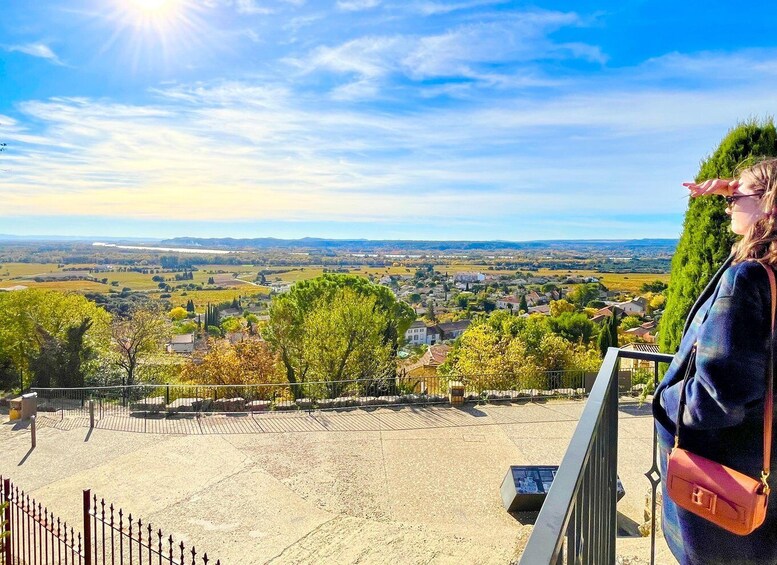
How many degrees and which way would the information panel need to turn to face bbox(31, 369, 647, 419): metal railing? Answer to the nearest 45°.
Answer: approximately 135° to its right

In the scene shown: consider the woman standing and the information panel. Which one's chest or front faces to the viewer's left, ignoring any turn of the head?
the woman standing

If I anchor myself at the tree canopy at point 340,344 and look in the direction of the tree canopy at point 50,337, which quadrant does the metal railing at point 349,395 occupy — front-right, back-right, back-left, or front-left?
back-left

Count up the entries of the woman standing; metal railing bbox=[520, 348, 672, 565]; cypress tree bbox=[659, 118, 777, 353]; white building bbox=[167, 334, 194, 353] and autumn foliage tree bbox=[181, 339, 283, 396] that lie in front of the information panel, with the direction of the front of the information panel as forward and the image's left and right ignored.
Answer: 2

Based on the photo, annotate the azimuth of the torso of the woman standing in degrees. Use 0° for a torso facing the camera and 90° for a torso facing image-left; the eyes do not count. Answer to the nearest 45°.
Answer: approximately 90°

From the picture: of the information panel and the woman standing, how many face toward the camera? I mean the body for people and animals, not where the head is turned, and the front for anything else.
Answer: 1

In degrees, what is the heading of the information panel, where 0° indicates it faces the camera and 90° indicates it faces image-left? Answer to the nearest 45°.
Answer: approximately 0°
